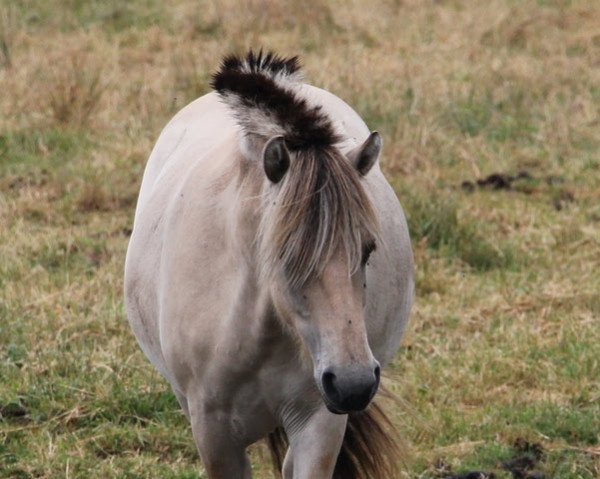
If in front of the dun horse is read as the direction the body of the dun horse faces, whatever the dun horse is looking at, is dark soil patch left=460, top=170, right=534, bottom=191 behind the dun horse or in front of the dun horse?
behind

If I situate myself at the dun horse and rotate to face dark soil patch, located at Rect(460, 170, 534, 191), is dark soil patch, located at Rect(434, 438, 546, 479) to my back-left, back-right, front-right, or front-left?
front-right

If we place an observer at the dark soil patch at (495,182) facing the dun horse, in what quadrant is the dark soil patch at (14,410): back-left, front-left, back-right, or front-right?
front-right

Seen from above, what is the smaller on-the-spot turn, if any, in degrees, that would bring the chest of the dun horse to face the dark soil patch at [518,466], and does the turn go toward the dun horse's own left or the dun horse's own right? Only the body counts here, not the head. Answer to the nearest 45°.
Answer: approximately 135° to the dun horse's own left

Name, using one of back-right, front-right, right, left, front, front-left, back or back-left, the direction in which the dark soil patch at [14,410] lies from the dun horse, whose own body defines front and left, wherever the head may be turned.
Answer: back-right

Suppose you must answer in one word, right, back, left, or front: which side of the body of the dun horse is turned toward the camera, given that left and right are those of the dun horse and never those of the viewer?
front
